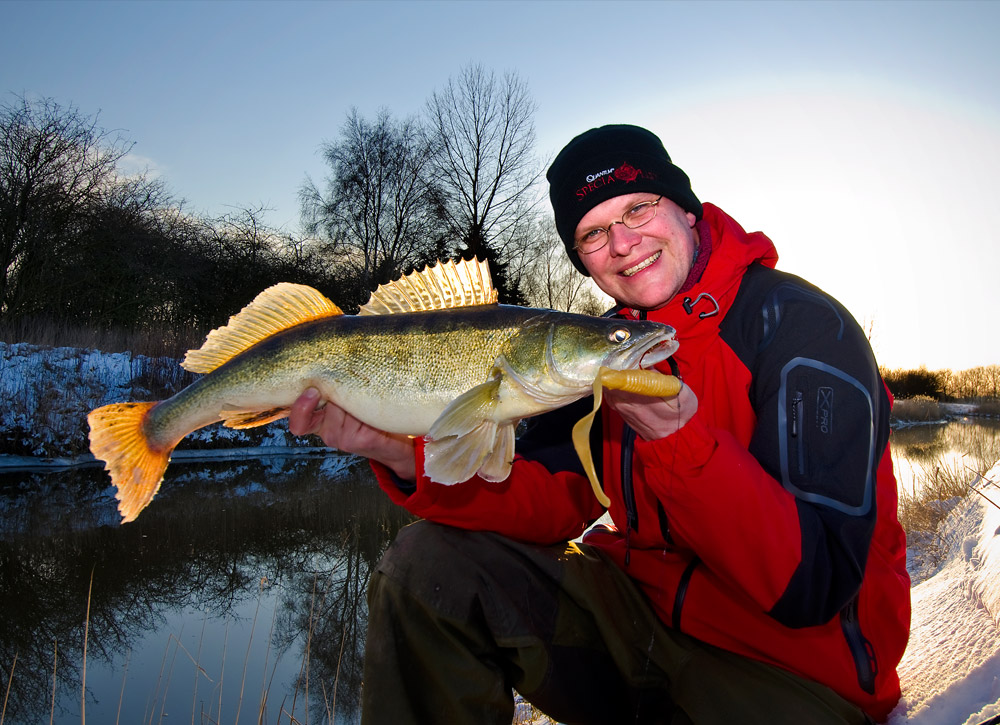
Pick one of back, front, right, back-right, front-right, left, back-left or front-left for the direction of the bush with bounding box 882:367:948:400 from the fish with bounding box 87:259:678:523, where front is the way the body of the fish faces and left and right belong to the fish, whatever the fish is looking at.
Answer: front-left

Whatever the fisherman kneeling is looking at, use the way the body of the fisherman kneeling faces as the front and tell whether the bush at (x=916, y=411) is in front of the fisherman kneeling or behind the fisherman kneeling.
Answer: behind

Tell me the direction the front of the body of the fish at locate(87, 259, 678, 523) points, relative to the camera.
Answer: to the viewer's right

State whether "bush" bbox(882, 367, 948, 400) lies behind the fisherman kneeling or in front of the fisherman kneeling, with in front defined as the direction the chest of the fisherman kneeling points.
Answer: behind

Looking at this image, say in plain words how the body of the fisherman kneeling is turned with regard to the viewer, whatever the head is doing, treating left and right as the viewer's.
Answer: facing the viewer and to the left of the viewer
